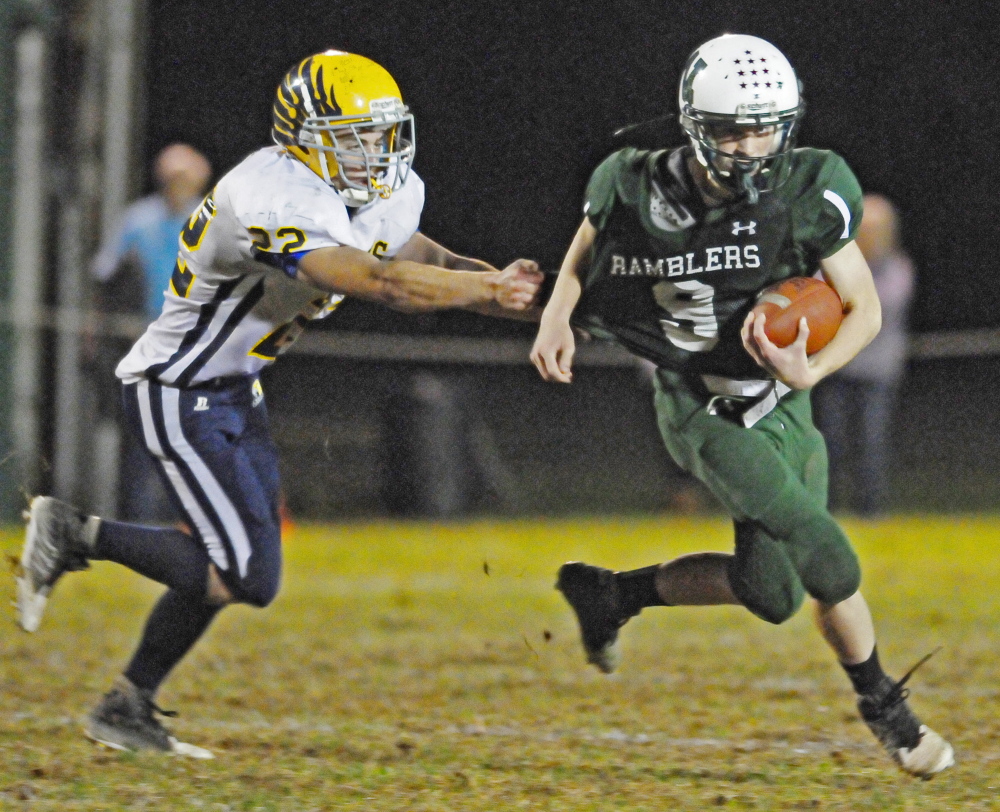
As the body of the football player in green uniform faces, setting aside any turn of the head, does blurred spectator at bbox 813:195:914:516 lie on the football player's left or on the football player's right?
on the football player's left

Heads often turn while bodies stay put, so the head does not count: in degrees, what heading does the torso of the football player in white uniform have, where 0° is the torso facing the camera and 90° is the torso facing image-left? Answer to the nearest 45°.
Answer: approximately 270°

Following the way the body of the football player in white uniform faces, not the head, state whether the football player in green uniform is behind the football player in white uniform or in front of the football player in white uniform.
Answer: in front

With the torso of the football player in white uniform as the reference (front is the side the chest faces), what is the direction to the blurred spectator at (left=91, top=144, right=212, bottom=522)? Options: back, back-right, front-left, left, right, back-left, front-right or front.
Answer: left

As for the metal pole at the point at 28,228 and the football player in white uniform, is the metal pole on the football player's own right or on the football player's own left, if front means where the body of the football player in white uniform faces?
on the football player's own left
